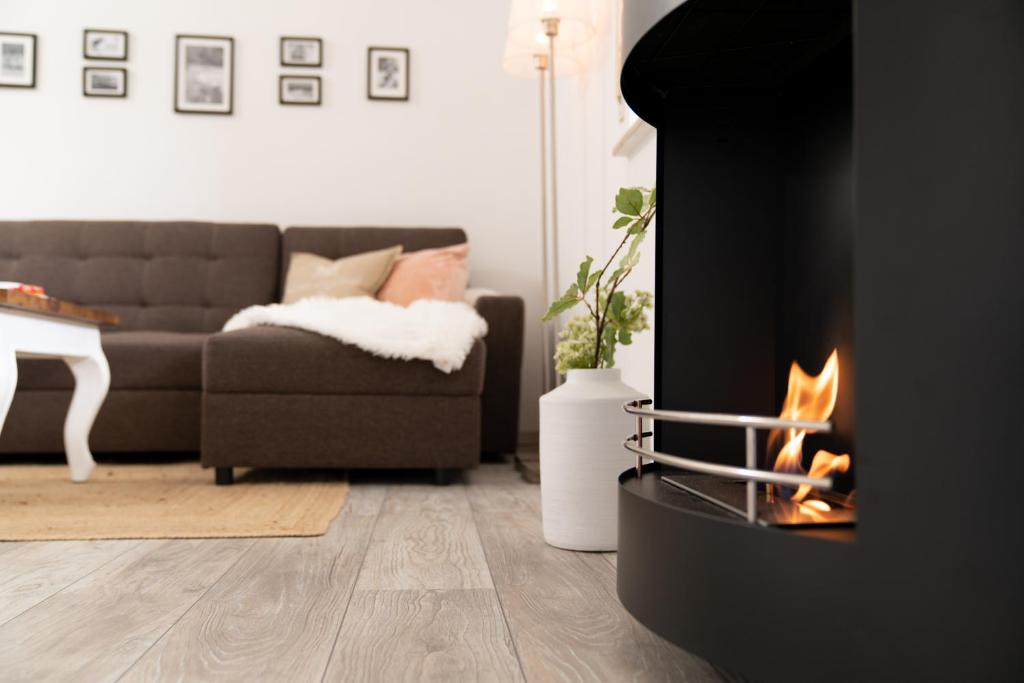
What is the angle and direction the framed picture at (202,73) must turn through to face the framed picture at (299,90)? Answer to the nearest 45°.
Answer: approximately 90° to its left

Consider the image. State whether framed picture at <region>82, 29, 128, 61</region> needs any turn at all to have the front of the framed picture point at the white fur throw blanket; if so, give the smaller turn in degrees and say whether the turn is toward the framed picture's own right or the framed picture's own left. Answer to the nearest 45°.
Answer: approximately 45° to the framed picture's own left

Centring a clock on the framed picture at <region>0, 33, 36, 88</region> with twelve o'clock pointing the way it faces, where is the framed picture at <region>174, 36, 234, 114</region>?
the framed picture at <region>174, 36, 234, 114</region> is roughly at 10 o'clock from the framed picture at <region>0, 33, 36, 88</region>.

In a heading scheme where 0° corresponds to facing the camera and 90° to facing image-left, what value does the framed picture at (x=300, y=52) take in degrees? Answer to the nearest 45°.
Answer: approximately 0°
